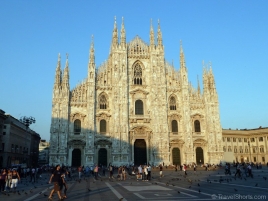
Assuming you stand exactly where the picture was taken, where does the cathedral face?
facing the viewer
